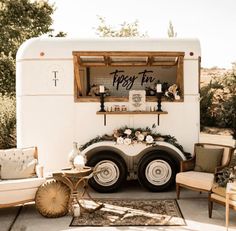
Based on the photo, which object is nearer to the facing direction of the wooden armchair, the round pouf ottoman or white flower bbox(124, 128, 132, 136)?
the round pouf ottoman

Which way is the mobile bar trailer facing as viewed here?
to the viewer's left

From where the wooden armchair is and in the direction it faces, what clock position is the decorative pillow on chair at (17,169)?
The decorative pillow on chair is roughly at 1 o'clock from the wooden armchair.

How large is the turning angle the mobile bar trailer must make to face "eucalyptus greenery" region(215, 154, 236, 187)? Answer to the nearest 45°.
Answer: approximately 135° to its left

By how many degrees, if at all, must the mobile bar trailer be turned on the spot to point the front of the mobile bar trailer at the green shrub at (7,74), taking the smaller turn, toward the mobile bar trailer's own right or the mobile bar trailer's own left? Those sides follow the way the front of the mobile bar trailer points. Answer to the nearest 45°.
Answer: approximately 45° to the mobile bar trailer's own right

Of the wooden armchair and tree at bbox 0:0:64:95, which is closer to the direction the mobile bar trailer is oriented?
the tree

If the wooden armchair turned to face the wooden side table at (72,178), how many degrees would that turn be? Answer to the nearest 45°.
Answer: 0° — it already faces it

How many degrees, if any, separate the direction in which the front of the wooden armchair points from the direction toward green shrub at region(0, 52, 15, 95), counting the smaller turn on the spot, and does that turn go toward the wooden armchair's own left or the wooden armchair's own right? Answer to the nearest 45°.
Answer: approximately 90° to the wooden armchair's own right

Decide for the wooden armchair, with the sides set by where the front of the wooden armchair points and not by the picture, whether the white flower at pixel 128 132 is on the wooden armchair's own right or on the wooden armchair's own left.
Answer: on the wooden armchair's own right

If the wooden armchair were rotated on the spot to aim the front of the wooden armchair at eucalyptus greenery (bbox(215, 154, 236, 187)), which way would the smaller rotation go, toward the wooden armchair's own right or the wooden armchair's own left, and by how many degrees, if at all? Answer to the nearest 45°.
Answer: approximately 90° to the wooden armchair's own left
